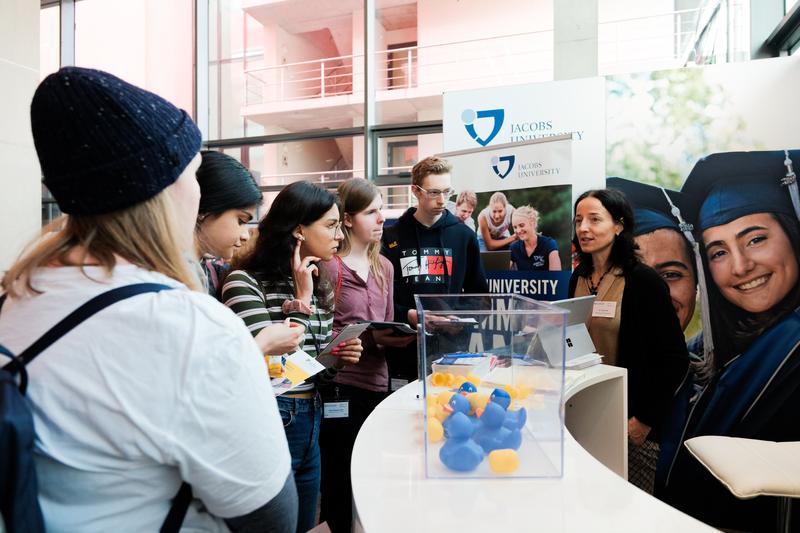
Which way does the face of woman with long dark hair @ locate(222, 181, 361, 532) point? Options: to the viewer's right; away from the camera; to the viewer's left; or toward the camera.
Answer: to the viewer's right

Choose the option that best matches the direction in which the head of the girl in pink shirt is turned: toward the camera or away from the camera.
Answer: toward the camera

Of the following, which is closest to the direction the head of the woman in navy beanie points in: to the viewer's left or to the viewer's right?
to the viewer's right

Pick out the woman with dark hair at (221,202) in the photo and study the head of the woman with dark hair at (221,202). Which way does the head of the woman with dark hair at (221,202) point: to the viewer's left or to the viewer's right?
to the viewer's right

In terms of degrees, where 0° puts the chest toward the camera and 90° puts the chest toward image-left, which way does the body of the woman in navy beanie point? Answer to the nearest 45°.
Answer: approximately 225°

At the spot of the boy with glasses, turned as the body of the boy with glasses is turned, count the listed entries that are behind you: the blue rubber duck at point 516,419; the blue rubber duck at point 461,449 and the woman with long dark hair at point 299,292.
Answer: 0

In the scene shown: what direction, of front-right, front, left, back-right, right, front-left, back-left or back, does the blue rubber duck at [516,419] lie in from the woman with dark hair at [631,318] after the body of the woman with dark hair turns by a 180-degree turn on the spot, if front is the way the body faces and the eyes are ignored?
back-right

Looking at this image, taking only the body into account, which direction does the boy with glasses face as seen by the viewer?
toward the camera

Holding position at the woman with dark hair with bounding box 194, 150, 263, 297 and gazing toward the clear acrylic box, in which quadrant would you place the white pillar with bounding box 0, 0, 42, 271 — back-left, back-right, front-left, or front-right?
back-left

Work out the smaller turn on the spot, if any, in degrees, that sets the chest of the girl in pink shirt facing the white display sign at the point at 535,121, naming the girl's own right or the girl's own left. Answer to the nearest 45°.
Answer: approximately 90° to the girl's own left

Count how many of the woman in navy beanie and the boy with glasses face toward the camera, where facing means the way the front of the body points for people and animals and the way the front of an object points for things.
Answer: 1

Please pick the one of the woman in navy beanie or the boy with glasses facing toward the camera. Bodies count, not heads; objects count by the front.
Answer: the boy with glasses

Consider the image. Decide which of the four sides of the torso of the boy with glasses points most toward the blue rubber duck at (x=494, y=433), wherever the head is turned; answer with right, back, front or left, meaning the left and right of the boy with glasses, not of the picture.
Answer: front

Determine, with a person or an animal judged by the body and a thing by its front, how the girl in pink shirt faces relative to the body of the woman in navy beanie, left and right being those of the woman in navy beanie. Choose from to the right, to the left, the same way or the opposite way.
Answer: to the right

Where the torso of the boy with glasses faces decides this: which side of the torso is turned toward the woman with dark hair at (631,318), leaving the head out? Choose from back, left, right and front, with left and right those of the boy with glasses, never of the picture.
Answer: left
